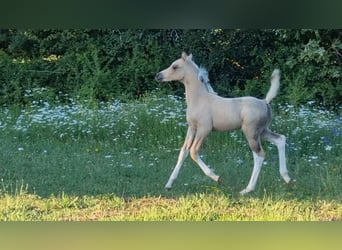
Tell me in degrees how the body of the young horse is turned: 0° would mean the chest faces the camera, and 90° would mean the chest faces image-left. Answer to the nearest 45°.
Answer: approximately 90°
